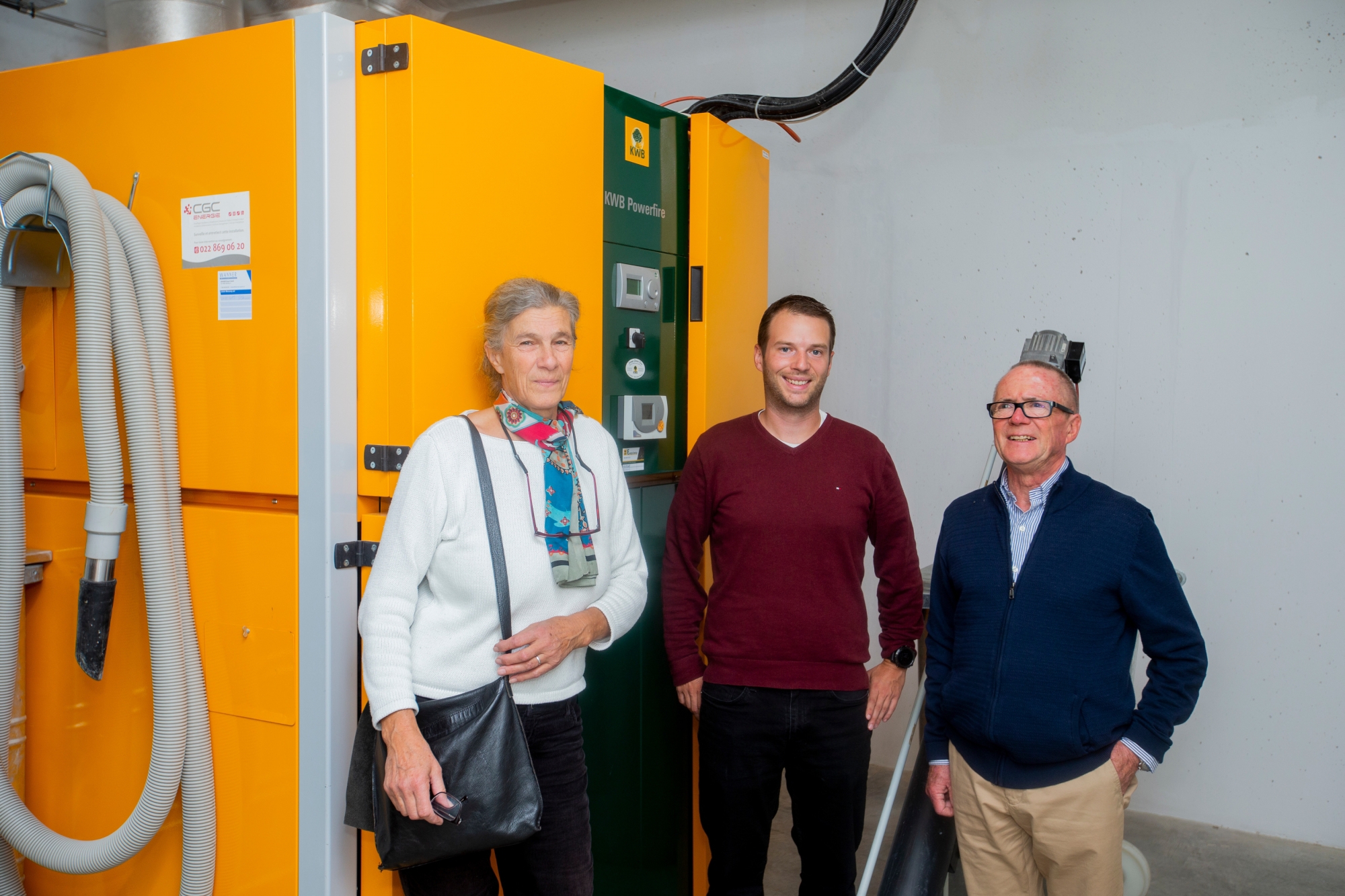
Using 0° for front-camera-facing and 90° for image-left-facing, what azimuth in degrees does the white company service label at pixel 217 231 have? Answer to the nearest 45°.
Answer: approximately 45°

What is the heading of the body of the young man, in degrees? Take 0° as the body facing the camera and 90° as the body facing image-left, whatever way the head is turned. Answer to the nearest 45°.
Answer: approximately 0°

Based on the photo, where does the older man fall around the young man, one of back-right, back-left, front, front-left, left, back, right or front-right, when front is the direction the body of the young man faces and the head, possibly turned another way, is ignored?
front-left

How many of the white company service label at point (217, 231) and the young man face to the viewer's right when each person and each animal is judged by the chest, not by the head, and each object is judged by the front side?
0

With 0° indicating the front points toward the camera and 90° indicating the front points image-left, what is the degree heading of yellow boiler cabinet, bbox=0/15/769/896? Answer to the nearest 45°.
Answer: approximately 315°

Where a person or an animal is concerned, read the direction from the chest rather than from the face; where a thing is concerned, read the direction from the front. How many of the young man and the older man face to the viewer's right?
0

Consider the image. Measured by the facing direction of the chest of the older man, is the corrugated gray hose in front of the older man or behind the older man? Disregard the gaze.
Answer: in front

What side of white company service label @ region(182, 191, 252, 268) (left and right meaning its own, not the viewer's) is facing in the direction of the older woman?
left
